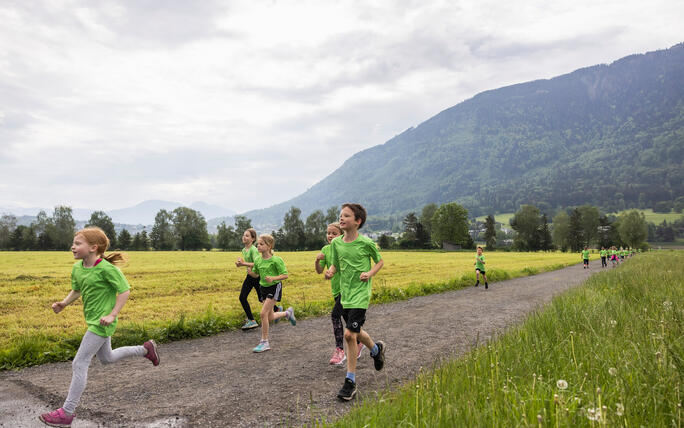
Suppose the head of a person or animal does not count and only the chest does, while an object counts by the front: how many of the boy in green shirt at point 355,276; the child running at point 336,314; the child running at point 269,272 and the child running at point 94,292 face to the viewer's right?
0

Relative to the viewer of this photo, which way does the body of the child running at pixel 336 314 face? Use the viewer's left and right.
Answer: facing the viewer and to the left of the viewer

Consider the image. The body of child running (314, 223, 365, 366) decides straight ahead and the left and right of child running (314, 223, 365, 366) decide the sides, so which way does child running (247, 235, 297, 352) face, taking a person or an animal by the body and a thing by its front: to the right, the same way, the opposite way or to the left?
the same way

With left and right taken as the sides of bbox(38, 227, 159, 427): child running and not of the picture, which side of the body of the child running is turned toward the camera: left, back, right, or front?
left

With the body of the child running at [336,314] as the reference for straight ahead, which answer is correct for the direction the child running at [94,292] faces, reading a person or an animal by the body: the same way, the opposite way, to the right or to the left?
the same way

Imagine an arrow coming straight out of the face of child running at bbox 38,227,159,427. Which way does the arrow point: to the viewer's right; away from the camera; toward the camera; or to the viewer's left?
to the viewer's left

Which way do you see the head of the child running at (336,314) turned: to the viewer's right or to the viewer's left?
to the viewer's left

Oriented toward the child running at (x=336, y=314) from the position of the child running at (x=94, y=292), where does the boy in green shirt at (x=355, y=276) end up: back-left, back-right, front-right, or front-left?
front-right

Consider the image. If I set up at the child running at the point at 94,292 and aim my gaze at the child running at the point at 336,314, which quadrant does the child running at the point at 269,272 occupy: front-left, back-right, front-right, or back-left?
front-left

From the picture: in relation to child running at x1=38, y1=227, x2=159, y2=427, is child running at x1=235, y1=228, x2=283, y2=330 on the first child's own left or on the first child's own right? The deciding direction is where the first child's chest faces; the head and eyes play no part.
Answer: on the first child's own right

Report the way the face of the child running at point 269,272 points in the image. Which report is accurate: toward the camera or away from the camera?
toward the camera

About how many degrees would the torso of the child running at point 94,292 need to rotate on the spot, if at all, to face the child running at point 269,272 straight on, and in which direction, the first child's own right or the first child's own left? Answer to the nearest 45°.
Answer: approximately 135° to the first child's own right

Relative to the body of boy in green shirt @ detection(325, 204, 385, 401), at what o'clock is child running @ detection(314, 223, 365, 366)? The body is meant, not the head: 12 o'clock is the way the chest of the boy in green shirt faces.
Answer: The child running is roughly at 4 o'clock from the boy in green shirt.

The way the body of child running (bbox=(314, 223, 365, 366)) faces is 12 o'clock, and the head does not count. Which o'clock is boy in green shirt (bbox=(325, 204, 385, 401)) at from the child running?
The boy in green shirt is roughly at 10 o'clock from the child running.

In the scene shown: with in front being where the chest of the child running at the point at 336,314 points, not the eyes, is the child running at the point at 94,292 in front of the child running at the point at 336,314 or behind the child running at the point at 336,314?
in front
